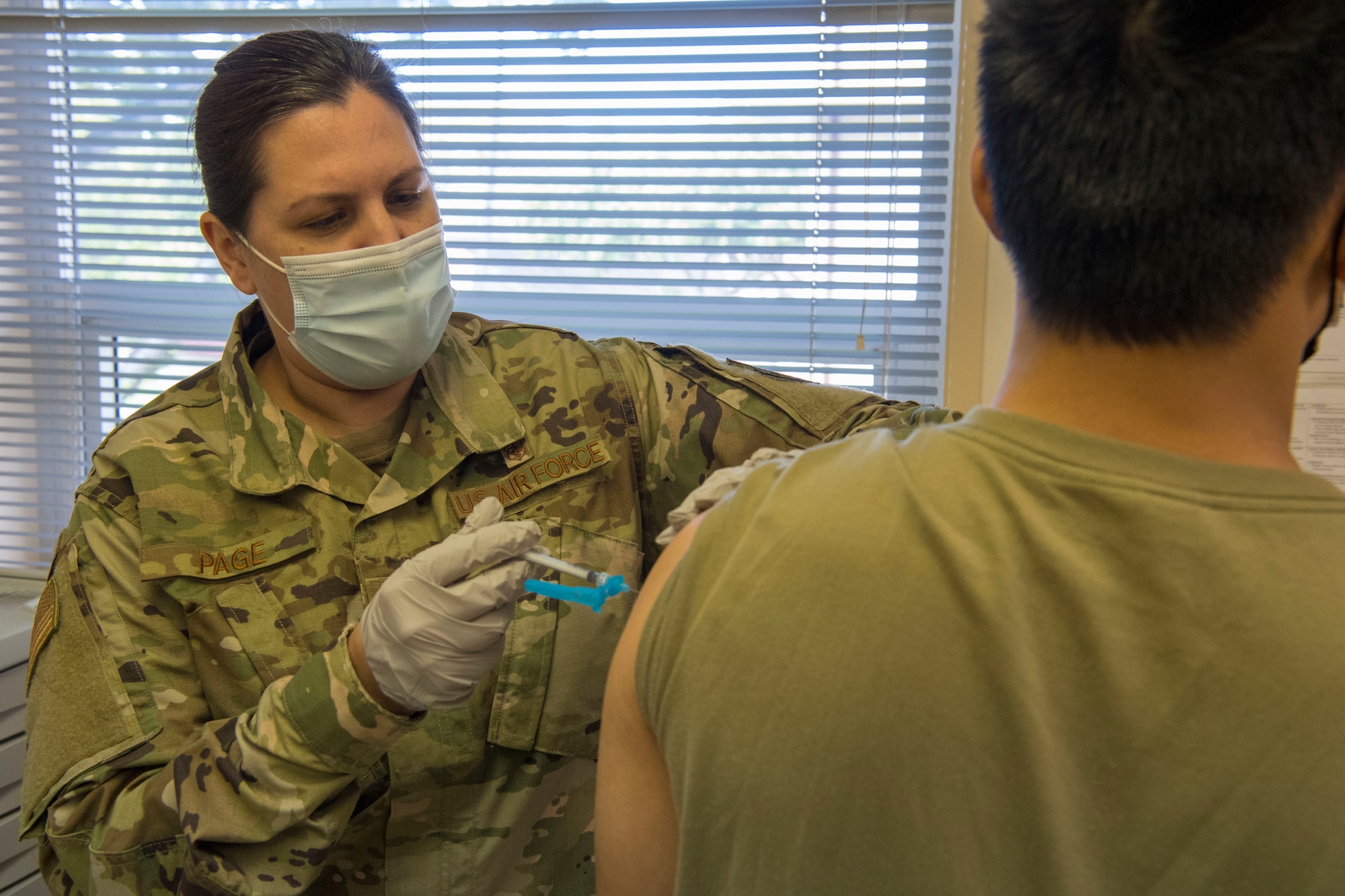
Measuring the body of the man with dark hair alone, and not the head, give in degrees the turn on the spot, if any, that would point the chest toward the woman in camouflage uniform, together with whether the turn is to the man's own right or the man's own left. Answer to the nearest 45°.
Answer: approximately 45° to the man's own left

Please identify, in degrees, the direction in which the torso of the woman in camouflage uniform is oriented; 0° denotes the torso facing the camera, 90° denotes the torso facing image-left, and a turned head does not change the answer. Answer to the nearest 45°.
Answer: approximately 0°

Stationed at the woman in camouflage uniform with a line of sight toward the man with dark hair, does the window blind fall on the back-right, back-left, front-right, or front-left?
back-left

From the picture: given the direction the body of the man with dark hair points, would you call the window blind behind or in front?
in front

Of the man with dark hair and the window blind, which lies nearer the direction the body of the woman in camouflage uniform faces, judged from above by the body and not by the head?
the man with dark hair

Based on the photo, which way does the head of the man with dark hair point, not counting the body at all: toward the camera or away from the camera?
away from the camera

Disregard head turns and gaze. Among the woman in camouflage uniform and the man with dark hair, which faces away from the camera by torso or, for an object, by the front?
the man with dark hair

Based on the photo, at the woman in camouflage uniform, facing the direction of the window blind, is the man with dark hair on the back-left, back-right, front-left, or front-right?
back-right

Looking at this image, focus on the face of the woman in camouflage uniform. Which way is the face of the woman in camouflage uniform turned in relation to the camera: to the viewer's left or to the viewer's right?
to the viewer's right

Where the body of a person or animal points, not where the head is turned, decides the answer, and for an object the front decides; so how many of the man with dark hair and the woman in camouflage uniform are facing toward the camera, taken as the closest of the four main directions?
1

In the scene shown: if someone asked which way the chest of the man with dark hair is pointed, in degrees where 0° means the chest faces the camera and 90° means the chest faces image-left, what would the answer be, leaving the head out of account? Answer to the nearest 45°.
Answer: approximately 180°

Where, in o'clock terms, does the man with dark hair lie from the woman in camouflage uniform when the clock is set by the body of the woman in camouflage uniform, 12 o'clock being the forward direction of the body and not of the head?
The man with dark hair is roughly at 11 o'clock from the woman in camouflage uniform.
